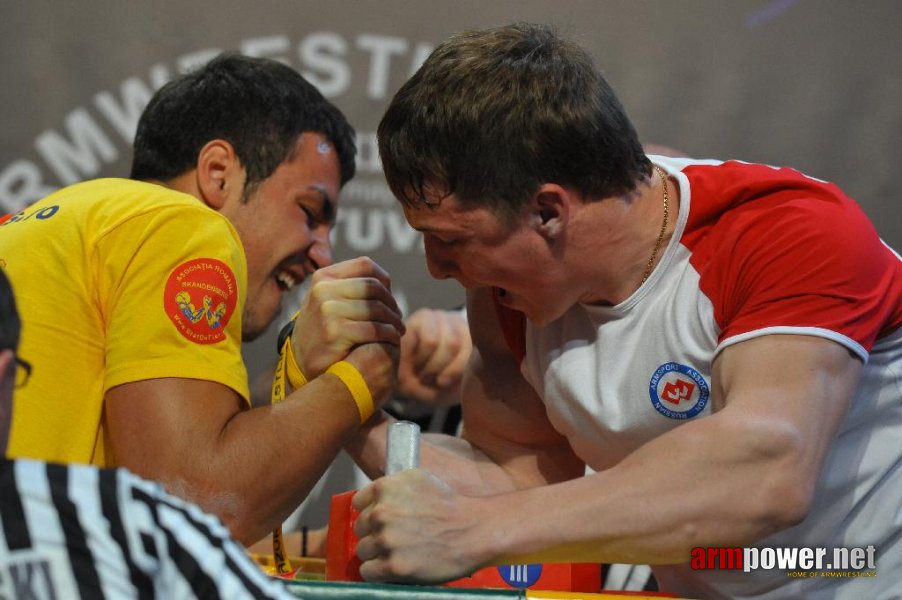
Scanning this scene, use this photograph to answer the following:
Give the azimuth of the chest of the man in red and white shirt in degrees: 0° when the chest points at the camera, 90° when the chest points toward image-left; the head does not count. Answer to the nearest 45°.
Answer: approximately 45°

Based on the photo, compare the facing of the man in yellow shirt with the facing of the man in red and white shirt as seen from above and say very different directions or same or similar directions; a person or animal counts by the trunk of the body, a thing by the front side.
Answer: very different directions

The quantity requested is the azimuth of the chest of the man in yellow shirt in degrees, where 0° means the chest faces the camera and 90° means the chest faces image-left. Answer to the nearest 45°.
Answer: approximately 270°

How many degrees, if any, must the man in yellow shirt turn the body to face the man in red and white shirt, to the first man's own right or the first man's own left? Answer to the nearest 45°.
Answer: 0° — they already face them

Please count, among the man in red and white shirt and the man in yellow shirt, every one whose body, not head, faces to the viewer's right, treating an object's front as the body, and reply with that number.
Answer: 1

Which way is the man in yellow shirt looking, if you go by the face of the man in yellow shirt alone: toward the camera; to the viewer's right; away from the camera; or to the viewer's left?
to the viewer's right

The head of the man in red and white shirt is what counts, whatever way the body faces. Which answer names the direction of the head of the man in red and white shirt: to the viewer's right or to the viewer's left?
to the viewer's left

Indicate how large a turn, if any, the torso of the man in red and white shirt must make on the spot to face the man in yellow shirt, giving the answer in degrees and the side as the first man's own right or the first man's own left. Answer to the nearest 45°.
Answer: approximately 45° to the first man's own right
